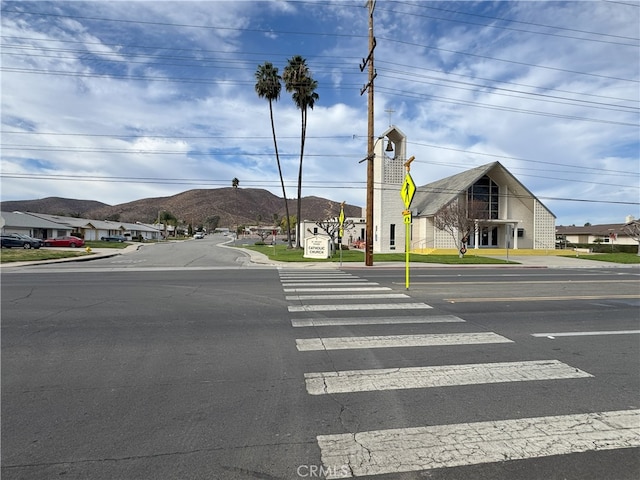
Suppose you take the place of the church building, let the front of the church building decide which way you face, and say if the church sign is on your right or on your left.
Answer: on your right

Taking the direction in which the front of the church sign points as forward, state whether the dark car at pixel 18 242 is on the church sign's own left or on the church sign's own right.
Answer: on the church sign's own right

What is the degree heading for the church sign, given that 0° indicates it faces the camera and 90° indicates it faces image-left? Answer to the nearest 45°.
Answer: approximately 0°

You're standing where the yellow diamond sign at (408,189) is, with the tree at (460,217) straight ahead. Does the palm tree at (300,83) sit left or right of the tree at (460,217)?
left

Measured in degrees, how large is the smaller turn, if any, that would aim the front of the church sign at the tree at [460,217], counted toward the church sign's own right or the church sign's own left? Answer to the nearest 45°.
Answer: approximately 90° to the church sign's own left

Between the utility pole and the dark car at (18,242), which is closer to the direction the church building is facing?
the utility pole
